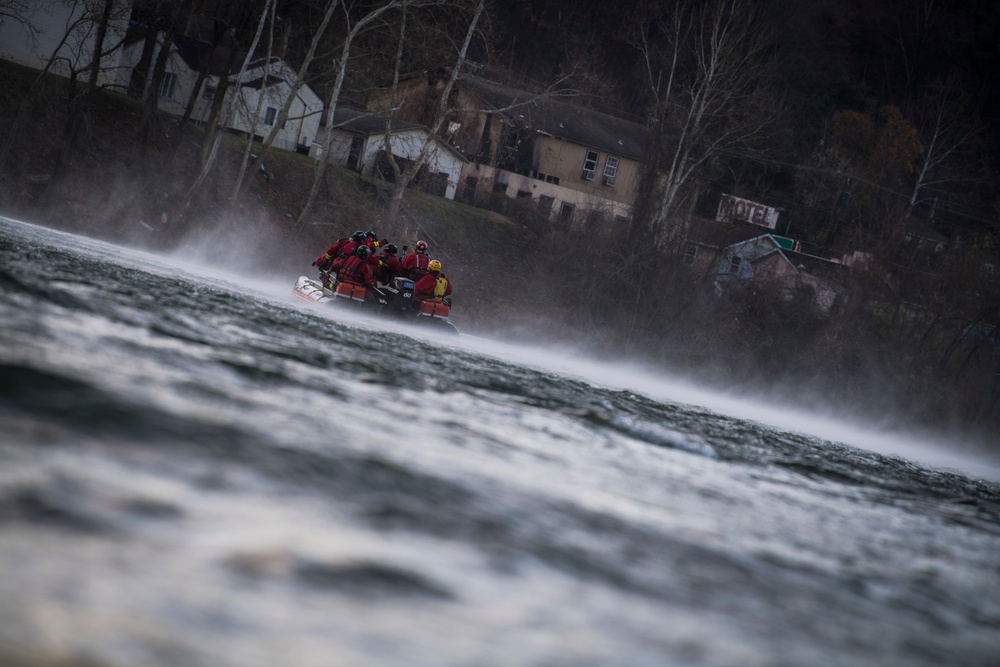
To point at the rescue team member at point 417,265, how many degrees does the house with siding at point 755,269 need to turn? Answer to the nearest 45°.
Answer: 0° — it already faces them

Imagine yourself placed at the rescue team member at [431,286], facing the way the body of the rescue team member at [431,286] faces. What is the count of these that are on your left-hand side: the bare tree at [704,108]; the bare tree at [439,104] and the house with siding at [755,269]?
0

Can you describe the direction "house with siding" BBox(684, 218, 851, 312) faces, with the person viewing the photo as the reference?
facing the viewer

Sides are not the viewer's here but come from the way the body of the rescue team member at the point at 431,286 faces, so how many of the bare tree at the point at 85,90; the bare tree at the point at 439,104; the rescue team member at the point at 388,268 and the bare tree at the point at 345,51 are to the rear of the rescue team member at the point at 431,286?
0

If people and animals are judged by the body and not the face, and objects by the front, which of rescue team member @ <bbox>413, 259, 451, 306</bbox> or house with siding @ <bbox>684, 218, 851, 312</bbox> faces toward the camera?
the house with siding

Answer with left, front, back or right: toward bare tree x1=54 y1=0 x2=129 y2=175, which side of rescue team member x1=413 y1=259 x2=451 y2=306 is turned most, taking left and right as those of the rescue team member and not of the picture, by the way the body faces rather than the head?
front

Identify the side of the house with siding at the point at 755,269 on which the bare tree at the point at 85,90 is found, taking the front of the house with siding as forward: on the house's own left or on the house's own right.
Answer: on the house's own right

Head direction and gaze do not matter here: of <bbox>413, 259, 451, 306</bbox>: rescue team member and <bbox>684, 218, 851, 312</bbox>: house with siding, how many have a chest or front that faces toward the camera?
1

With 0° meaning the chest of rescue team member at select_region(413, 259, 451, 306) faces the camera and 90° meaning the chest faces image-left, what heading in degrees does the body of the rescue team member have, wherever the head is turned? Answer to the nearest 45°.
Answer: approximately 135°

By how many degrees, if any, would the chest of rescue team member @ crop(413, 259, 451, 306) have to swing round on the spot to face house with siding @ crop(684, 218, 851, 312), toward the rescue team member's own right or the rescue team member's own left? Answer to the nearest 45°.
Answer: approximately 90° to the rescue team member's own right

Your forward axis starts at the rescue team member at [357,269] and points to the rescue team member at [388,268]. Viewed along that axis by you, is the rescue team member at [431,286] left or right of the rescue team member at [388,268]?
right

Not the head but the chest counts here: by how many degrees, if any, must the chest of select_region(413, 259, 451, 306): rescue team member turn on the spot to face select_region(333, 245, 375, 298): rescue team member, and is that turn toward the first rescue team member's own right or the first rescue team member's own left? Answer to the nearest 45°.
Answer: approximately 45° to the first rescue team member's own left

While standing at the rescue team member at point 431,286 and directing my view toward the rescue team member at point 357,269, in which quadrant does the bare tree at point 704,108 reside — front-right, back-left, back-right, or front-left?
back-right

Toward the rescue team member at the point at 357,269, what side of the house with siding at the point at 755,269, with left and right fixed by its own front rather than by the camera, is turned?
front

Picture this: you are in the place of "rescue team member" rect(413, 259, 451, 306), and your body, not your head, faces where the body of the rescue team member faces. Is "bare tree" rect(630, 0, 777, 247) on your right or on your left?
on your right
